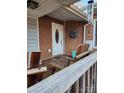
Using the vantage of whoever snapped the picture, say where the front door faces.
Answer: facing the viewer and to the right of the viewer
